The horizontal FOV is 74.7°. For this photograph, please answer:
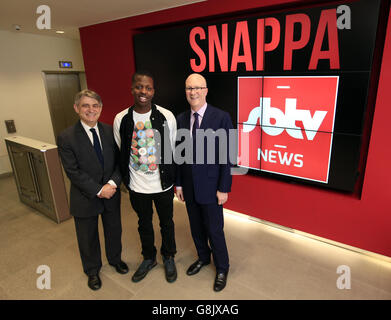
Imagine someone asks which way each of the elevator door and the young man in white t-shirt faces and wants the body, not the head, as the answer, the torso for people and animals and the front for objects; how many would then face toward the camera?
2

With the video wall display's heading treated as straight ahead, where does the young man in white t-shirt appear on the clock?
The young man in white t-shirt is roughly at 12 o'clock from the video wall display.

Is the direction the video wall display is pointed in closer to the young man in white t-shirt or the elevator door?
the young man in white t-shirt

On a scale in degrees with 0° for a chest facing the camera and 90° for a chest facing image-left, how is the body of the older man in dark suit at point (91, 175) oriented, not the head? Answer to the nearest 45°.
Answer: approximately 315°

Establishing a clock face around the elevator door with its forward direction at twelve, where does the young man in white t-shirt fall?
The young man in white t-shirt is roughly at 12 o'clock from the elevator door.

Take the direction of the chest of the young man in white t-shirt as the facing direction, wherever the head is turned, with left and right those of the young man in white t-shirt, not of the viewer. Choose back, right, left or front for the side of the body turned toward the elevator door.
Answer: back

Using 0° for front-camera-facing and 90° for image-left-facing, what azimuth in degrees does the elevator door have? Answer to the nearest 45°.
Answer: approximately 0°
